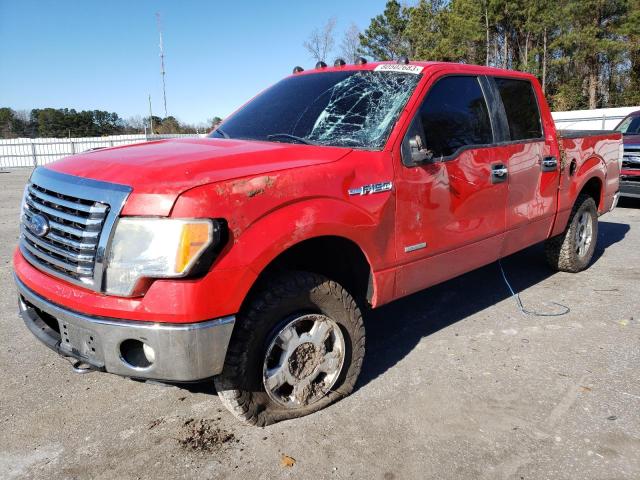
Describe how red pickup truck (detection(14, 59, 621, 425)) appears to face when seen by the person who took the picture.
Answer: facing the viewer and to the left of the viewer

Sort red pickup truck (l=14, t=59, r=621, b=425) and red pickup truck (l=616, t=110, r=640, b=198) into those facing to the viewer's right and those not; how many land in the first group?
0

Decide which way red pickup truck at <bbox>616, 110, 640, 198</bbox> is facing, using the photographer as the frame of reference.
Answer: facing the viewer

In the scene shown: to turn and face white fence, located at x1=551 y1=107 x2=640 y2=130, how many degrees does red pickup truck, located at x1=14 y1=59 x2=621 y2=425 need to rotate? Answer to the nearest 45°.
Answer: approximately 180°

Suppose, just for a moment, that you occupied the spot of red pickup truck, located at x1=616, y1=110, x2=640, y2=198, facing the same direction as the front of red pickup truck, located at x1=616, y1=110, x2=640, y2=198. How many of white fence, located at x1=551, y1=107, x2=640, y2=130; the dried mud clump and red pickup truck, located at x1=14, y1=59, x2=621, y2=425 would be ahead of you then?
2

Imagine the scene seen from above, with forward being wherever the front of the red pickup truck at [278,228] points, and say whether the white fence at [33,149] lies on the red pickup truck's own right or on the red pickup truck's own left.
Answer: on the red pickup truck's own right

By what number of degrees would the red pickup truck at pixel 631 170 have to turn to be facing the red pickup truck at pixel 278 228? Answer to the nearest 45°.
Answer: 0° — it already faces it

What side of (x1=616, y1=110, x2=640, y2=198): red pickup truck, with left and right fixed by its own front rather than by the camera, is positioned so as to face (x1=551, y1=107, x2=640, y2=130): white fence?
back

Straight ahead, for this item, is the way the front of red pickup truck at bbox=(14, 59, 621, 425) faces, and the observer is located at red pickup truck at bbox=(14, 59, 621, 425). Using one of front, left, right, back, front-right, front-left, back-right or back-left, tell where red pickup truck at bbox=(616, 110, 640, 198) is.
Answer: back
